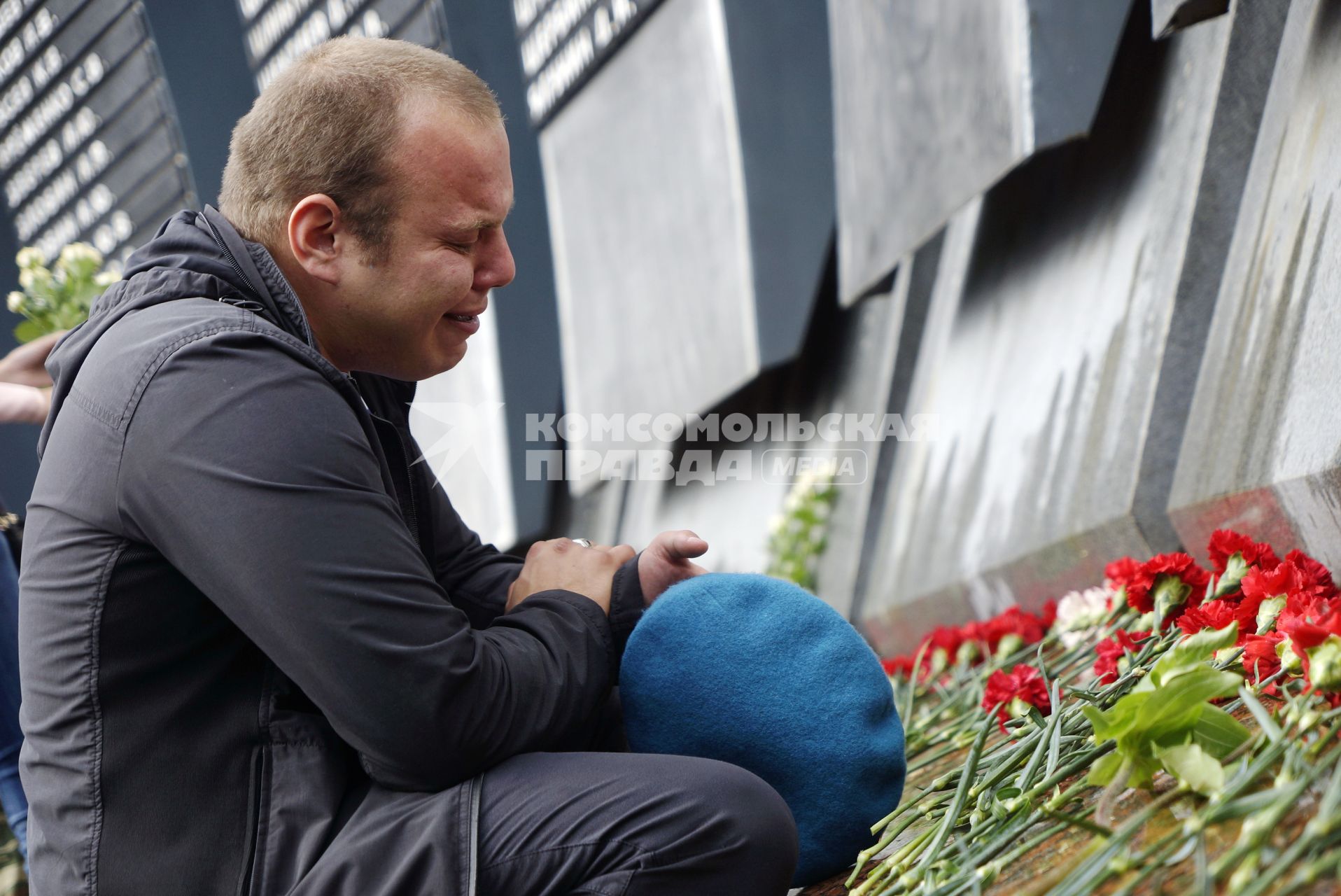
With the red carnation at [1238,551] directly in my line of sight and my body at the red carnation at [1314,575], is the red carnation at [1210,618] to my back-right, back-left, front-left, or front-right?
front-left

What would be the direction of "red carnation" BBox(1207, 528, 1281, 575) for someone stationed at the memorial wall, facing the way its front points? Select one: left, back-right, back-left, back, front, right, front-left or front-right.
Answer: front-left

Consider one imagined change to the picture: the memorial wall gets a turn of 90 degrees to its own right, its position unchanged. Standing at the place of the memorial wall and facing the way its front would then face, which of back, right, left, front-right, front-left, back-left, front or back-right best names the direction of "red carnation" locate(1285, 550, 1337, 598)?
back-left

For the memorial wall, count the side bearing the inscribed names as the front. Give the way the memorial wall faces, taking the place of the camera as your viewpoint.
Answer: facing the viewer and to the left of the viewer

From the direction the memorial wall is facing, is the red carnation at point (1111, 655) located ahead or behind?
ahead

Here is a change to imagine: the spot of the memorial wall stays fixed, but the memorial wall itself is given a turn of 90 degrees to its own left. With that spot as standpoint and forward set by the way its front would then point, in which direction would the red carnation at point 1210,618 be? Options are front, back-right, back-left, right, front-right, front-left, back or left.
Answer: front-right
